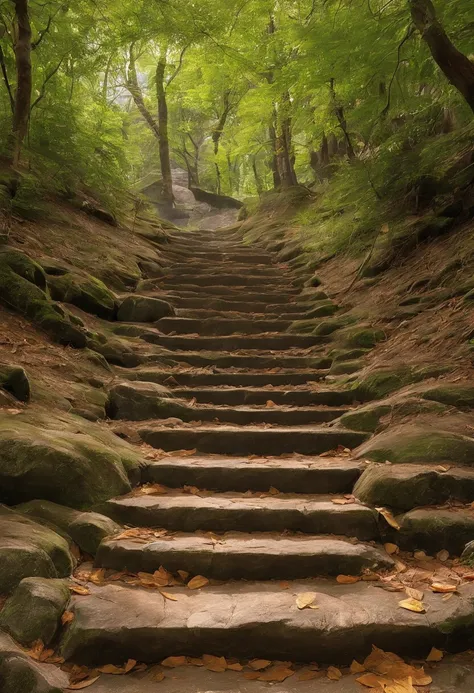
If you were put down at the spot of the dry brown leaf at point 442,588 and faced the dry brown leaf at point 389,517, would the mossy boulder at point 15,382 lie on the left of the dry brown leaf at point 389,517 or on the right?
left

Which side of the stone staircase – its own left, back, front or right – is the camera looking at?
front

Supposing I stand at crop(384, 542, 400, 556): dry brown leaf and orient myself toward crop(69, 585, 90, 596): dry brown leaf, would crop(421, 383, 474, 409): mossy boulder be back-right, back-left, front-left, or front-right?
back-right

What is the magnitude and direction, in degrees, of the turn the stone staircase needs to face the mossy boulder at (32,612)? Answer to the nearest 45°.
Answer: approximately 45° to its right

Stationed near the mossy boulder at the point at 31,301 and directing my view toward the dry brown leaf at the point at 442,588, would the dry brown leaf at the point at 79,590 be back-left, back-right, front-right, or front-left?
front-right

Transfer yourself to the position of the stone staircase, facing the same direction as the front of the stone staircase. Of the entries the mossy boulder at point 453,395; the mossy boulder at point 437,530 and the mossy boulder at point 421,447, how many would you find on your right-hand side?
0

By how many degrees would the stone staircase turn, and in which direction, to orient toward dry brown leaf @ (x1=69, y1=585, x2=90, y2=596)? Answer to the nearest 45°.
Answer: approximately 45° to its right

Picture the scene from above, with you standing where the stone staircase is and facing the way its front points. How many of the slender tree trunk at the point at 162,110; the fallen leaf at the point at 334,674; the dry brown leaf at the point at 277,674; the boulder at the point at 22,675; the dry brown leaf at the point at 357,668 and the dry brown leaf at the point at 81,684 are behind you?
1

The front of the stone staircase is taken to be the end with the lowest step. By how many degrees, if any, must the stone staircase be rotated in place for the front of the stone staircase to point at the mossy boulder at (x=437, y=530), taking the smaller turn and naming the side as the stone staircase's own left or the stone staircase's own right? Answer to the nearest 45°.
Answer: approximately 90° to the stone staircase's own left

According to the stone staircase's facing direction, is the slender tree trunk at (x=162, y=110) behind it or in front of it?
behind

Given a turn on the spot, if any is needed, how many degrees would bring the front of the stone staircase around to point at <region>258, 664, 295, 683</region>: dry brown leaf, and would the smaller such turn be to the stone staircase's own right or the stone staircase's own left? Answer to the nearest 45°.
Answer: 0° — it already faces it

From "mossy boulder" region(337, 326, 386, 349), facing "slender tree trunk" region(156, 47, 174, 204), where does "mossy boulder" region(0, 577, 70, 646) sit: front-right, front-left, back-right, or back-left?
back-left

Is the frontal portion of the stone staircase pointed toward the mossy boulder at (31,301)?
no
